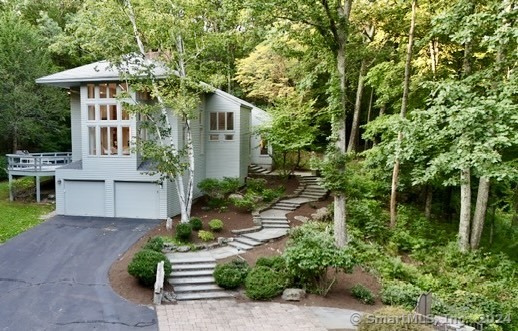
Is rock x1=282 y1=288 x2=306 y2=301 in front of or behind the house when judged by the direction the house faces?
in front

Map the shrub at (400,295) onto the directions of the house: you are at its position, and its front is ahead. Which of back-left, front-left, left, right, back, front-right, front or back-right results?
front-left

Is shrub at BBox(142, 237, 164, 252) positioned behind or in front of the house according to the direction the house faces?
in front

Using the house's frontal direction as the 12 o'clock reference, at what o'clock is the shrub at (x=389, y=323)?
The shrub is roughly at 11 o'clock from the house.

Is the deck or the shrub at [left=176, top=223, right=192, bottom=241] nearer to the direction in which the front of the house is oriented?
the shrub

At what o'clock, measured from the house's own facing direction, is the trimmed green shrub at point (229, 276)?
The trimmed green shrub is roughly at 11 o'clock from the house.

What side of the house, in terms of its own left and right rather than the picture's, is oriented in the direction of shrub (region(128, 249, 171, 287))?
front

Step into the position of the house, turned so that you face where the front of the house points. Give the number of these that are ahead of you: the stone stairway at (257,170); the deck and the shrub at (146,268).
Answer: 1

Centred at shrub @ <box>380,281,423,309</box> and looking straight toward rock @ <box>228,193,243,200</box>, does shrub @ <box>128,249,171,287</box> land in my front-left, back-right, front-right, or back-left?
front-left

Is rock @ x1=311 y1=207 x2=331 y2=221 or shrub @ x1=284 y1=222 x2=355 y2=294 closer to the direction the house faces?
the shrub

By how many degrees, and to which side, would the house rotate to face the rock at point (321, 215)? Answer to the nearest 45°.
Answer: approximately 90° to its left

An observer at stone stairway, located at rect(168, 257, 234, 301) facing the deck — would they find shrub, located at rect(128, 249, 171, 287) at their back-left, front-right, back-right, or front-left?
front-left

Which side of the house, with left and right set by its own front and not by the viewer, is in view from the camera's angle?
front

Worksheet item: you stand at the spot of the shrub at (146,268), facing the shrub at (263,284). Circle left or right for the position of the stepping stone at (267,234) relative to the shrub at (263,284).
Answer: left

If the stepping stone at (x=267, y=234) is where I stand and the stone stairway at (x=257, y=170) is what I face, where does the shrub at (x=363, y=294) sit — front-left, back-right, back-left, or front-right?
back-right

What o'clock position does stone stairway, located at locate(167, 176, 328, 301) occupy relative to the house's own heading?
The stone stairway is roughly at 11 o'clock from the house.

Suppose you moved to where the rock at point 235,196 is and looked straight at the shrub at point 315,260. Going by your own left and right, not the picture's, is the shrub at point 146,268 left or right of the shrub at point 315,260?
right

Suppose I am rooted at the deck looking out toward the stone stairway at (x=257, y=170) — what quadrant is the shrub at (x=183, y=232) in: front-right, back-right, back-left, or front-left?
front-right

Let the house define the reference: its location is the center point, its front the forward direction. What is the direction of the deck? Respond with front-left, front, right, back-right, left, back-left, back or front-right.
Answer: back-right
